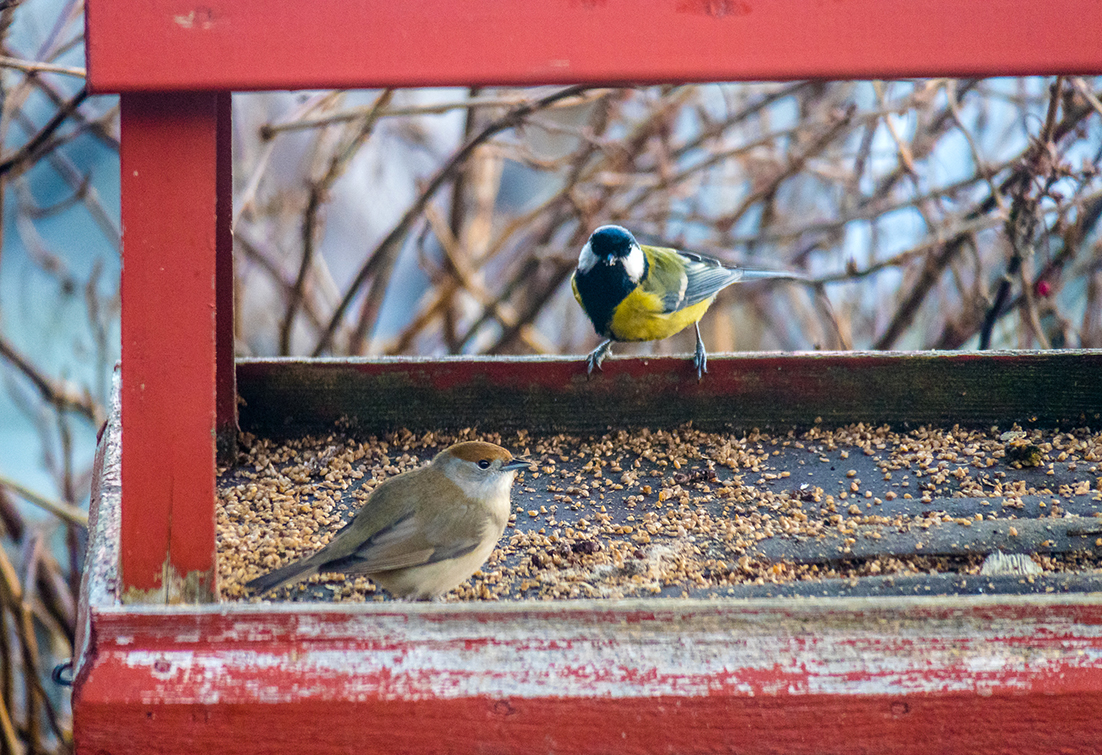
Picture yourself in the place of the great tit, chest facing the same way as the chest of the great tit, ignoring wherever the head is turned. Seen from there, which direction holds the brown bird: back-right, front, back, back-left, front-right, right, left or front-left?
front-left

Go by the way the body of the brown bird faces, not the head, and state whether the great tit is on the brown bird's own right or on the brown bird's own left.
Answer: on the brown bird's own left

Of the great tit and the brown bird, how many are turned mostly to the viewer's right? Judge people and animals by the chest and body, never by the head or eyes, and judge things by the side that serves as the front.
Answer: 1

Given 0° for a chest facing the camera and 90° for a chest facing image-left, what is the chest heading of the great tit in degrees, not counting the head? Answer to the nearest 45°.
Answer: approximately 45°

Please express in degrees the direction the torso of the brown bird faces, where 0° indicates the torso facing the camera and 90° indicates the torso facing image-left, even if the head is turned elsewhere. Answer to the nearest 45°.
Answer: approximately 270°
